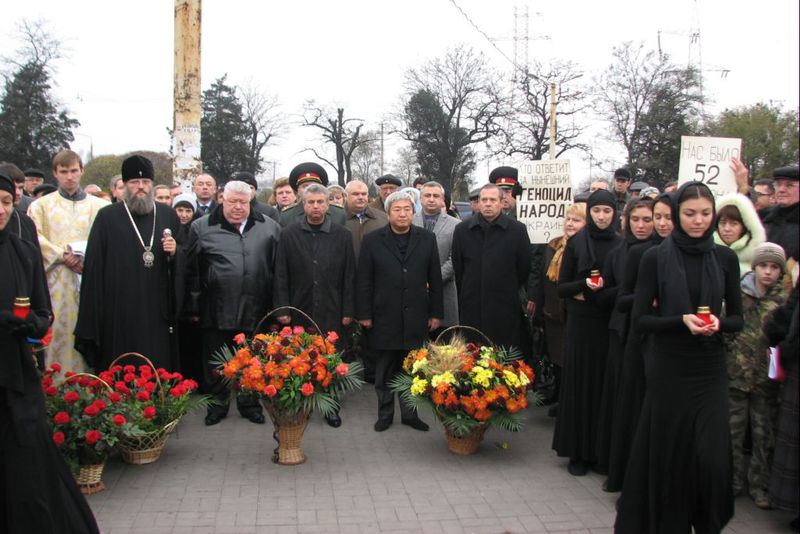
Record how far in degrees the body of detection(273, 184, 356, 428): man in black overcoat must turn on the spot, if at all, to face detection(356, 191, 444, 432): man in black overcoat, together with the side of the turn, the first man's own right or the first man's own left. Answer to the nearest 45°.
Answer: approximately 90° to the first man's own left

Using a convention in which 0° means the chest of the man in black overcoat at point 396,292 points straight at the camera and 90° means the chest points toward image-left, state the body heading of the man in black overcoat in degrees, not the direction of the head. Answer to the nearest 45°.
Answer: approximately 0°

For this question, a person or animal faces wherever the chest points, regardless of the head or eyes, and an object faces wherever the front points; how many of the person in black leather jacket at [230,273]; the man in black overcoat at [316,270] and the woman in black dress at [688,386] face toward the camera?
3

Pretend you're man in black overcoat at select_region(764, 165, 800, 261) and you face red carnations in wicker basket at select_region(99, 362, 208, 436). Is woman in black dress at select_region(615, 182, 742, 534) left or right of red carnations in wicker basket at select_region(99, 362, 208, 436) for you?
left

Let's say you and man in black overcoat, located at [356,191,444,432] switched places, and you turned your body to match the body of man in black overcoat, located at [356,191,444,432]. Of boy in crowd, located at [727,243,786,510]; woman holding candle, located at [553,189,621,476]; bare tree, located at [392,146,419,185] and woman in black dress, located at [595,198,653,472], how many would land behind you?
1

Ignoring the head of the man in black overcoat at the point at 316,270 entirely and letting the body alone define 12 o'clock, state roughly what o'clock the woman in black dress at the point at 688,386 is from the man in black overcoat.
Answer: The woman in black dress is roughly at 11 o'clock from the man in black overcoat.
